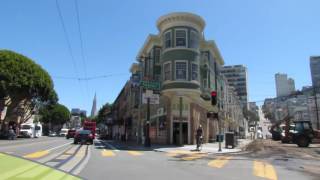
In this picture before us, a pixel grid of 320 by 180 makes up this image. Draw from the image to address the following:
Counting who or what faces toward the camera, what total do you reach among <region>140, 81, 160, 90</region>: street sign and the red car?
2

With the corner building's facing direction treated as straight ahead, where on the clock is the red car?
The red car is roughly at 3 o'clock from the corner building.

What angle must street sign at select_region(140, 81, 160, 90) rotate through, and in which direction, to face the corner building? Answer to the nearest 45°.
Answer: approximately 135° to its left

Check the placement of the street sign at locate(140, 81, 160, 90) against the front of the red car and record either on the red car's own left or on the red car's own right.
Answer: on the red car's own left

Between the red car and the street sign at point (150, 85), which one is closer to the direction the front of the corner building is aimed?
the street sign

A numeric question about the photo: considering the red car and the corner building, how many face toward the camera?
2

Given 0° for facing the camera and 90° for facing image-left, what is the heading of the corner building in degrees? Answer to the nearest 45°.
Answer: approximately 0°

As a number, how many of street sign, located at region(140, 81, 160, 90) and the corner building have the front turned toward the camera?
2

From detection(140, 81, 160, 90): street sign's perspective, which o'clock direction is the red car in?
The red car is roughly at 4 o'clock from the street sign.

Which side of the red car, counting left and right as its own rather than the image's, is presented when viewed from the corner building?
left
